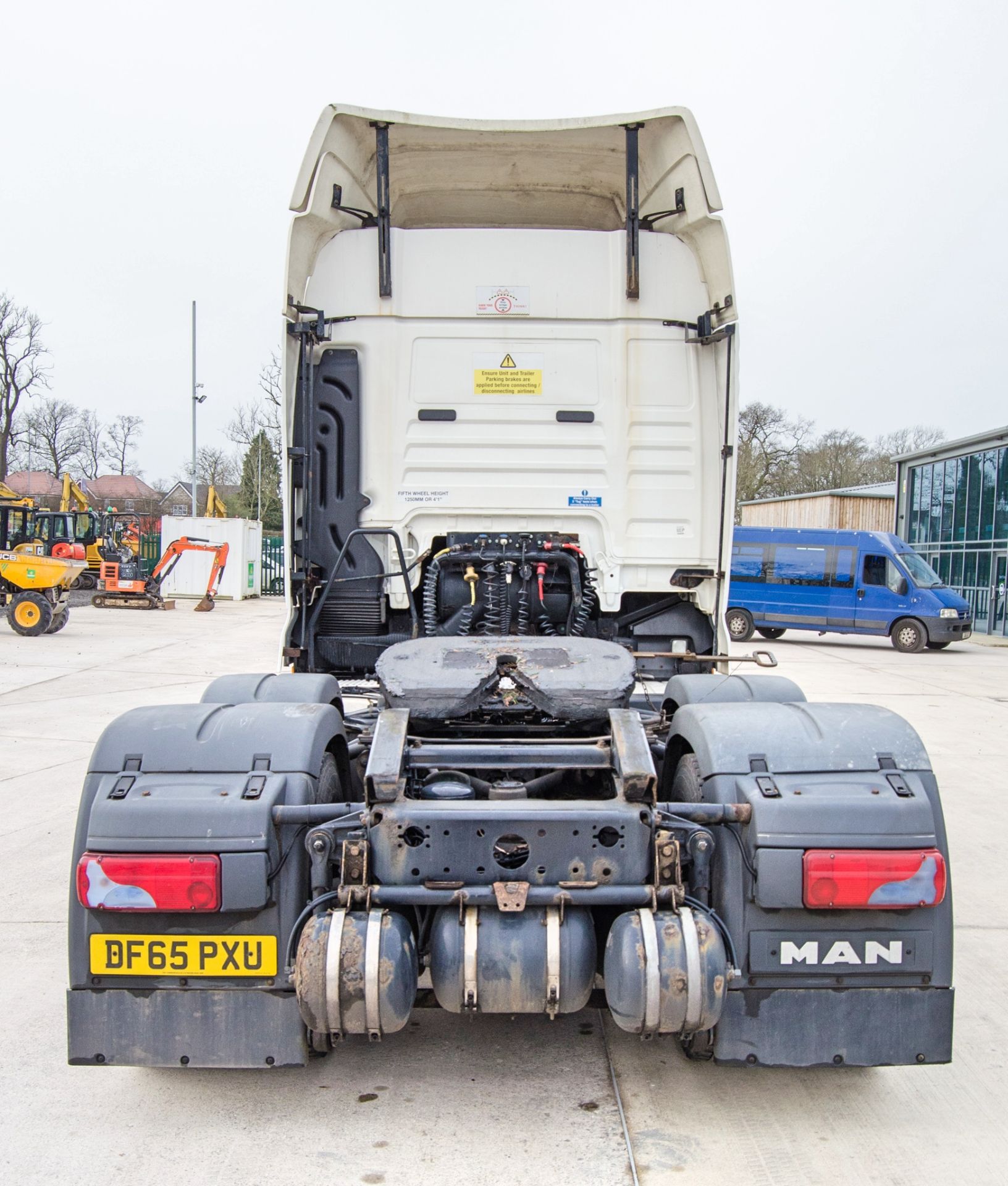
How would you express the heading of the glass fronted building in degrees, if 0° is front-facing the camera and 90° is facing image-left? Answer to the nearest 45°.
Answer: approximately 45°

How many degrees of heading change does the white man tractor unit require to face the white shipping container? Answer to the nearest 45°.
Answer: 0° — it already faces it

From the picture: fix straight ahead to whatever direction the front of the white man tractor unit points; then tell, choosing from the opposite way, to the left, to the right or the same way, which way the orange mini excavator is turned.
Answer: to the right

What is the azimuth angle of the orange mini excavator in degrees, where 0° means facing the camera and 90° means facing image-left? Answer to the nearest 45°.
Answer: approximately 270°

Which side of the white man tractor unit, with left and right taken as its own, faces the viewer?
back

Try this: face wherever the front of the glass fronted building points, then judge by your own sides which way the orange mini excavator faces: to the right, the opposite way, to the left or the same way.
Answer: the opposite way

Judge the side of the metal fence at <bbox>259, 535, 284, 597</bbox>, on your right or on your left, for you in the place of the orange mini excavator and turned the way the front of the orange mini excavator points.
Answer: on your left

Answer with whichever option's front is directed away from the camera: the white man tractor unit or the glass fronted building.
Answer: the white man tractor unit
